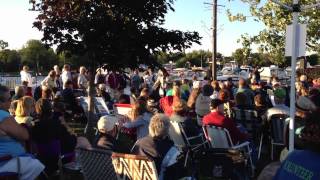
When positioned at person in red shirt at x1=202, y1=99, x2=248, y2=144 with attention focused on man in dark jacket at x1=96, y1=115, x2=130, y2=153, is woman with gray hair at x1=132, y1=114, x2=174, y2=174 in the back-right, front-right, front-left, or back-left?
front-left

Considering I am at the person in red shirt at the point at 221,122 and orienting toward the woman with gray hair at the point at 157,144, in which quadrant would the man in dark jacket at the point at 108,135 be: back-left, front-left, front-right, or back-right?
front-right

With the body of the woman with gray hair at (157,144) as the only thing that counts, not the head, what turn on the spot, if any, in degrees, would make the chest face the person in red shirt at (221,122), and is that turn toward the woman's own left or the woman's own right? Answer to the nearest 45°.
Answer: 0° — they already face them

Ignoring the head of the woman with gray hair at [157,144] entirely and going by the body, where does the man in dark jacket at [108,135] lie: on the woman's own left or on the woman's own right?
on the woman's own left

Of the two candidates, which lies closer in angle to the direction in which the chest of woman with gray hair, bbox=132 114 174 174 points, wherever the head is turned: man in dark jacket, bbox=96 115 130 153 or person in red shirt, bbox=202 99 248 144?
the person in red shirt

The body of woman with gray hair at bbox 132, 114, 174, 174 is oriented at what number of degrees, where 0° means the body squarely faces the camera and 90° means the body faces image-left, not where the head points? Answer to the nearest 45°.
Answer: approximately 225°
